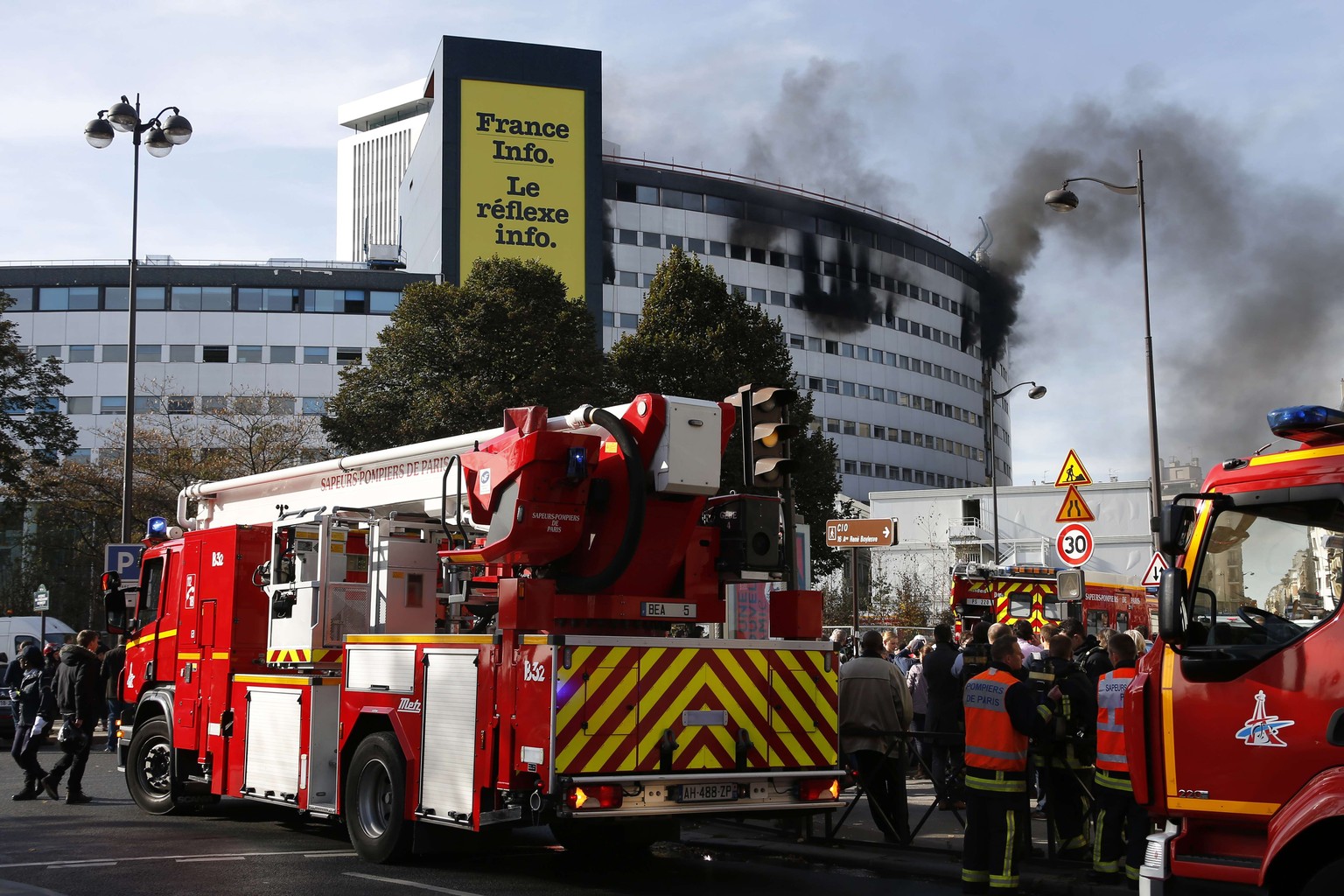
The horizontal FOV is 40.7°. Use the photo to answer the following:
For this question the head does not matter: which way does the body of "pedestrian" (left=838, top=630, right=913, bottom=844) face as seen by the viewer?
away from the camera

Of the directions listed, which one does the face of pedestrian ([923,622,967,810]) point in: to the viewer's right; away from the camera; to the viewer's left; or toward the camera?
away from the camera

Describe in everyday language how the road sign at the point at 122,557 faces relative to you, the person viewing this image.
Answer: facing the viewer

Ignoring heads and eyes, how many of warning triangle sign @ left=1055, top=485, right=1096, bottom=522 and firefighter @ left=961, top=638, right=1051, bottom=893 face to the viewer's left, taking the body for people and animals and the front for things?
0

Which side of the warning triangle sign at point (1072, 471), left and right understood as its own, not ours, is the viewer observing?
front

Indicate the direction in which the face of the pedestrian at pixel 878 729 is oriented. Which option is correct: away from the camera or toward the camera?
away from the camera

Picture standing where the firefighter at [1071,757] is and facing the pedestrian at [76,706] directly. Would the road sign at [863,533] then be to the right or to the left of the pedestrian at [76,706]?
right

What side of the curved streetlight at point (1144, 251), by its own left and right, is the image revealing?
left

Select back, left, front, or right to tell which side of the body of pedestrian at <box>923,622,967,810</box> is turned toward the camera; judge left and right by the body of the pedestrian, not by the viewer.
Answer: back

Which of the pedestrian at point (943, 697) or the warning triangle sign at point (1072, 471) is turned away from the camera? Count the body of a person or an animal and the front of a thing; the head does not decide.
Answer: the pedestrian

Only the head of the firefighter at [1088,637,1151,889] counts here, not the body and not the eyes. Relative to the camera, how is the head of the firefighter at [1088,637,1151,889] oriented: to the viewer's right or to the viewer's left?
to the viewer's left

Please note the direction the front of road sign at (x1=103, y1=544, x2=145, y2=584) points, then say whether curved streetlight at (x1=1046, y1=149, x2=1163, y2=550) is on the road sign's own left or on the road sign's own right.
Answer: on the road sign's own left
